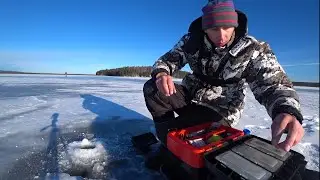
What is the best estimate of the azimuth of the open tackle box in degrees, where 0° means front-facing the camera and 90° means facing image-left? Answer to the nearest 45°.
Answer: approximately 135°

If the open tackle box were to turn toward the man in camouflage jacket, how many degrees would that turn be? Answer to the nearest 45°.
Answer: approximately 45° to its right
